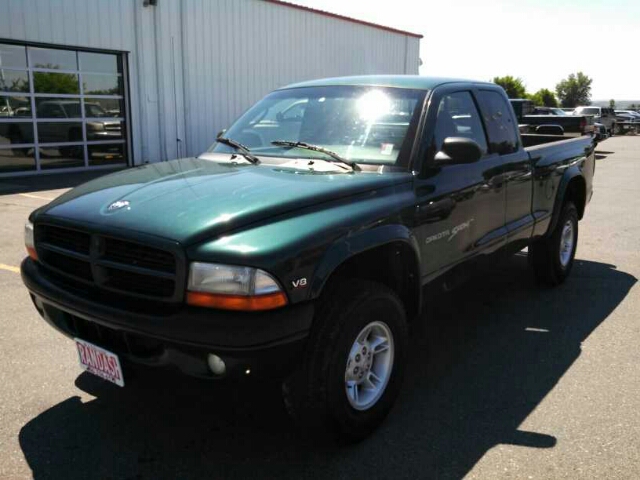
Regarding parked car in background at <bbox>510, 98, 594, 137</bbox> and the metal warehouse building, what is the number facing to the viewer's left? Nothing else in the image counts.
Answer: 1

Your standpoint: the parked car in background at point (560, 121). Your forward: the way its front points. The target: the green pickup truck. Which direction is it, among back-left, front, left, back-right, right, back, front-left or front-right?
left

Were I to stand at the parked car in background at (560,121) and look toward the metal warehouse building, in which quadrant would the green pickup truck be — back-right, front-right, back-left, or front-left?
front-left

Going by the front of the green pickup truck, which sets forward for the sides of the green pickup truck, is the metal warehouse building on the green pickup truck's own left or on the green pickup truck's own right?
on the green pickup truck's own right

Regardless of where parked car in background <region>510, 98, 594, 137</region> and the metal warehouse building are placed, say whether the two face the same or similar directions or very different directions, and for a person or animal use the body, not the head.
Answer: very different directions

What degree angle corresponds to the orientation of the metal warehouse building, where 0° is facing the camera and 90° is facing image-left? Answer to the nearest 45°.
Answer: approximately 315°

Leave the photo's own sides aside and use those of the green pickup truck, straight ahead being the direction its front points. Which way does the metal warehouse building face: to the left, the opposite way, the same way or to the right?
to the left

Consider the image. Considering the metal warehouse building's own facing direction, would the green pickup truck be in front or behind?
in front

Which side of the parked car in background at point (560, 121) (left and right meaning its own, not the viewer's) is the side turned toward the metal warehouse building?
front

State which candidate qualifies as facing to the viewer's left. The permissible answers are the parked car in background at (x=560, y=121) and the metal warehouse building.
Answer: the parked car in background

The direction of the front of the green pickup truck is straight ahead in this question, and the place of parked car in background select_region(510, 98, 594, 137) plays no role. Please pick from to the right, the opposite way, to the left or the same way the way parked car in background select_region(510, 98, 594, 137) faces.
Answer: to the right

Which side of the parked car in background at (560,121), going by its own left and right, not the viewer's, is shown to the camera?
left

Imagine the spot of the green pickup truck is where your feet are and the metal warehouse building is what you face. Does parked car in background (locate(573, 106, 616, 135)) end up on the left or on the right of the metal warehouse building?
right

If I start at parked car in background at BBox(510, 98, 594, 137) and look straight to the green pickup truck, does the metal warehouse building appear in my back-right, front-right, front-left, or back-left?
front-right

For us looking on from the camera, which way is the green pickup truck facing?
facing the viewer and to the left of the viewer
